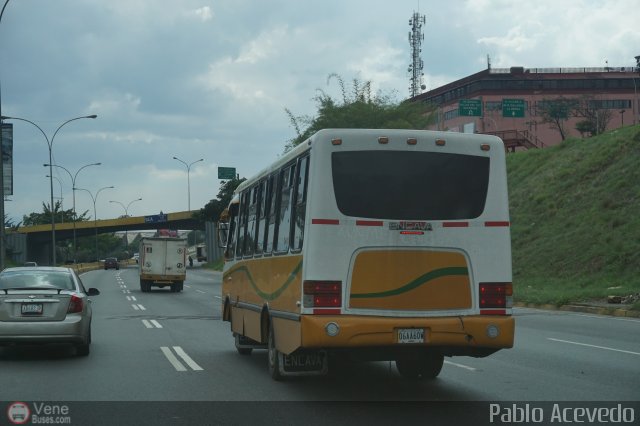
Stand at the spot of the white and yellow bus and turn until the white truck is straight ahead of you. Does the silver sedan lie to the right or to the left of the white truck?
left

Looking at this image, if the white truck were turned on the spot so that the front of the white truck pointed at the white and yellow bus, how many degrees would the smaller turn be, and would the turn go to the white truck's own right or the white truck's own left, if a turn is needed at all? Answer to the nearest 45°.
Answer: approximately 180°

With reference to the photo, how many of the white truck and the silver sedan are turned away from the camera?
2

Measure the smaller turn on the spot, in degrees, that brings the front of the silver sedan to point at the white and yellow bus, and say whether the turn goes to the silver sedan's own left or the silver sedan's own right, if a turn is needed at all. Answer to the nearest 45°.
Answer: approximately 135° to the silver sedan's own right

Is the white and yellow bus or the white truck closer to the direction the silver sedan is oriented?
the white truck

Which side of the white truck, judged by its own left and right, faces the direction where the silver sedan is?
back

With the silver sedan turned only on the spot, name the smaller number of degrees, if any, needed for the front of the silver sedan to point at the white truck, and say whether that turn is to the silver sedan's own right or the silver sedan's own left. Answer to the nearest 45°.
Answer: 0° — it already faces it

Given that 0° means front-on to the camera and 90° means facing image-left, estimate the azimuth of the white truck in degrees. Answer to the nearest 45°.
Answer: approximately 180°

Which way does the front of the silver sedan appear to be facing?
away from the camera
